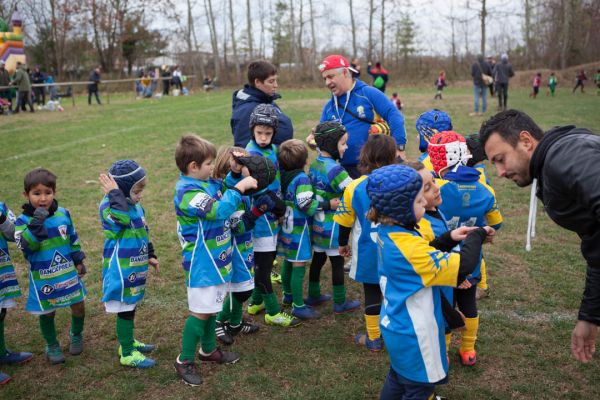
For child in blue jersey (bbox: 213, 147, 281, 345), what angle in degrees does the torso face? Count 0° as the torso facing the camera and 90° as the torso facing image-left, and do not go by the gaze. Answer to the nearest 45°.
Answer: approximately 270°

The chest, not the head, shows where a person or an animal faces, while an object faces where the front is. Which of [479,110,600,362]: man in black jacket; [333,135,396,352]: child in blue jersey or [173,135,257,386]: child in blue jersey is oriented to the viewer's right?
[173,135,257,386]: child in blue jersey

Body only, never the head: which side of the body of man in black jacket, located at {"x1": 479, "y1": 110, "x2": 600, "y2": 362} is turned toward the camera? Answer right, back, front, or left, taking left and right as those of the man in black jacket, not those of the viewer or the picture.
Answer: left

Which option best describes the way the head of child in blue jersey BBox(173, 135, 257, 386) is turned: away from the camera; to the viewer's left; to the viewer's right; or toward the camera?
to the viewer's right
